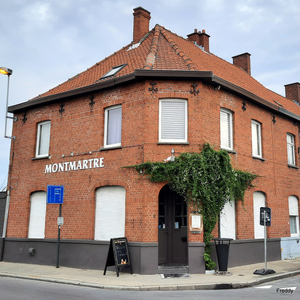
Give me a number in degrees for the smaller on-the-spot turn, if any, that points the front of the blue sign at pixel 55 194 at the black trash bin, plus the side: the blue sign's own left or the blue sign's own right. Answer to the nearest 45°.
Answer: approximately 45° to the blue sign's own left

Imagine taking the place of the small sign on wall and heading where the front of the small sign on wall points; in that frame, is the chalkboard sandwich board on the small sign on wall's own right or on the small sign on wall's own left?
on the small sign on wall's own right

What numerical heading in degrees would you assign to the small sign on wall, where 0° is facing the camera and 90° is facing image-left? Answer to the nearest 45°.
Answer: approximately 0°

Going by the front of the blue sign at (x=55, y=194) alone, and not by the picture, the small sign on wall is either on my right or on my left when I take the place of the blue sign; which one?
on my left

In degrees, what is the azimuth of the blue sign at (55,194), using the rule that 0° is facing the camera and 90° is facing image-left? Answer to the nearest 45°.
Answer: approximately 0°

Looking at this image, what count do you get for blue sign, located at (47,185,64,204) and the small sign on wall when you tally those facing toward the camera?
2
